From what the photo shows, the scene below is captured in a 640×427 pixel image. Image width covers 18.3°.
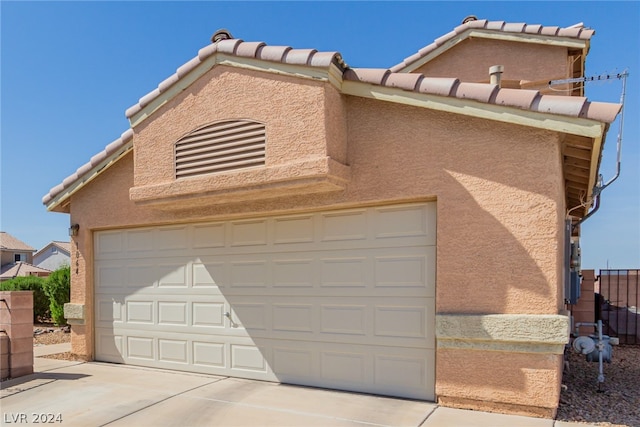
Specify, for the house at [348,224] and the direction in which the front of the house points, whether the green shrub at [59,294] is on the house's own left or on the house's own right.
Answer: on the house's own right

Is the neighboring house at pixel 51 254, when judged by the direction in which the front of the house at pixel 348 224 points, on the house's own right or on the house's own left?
on the house's own right

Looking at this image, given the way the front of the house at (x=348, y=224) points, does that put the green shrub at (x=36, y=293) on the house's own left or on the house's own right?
on the house's own right

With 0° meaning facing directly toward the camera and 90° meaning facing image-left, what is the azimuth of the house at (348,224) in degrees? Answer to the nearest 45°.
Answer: approximately 45°
